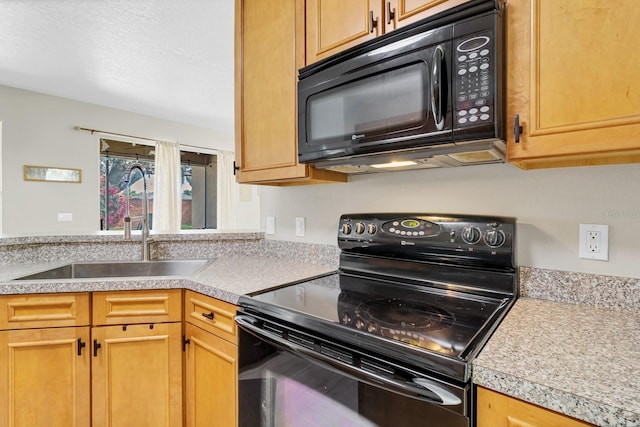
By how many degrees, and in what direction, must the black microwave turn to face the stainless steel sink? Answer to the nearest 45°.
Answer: approximately 45° to its right

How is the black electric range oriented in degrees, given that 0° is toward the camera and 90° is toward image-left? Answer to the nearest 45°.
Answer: approximately 45°

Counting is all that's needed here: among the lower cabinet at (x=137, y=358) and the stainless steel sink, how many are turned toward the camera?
2

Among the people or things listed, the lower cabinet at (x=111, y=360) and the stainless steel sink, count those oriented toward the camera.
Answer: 2

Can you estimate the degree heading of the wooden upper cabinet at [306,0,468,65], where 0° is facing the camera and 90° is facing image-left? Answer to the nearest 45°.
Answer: approximately 45°

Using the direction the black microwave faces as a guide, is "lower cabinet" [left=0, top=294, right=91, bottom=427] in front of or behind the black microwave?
in front
